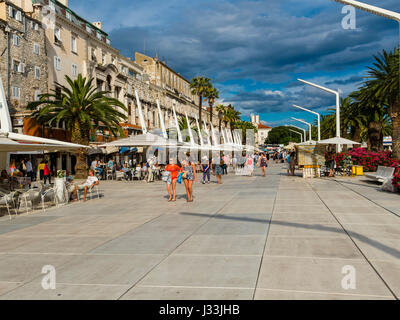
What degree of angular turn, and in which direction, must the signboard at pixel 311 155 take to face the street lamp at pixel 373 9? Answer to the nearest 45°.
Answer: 0° — it already faces it

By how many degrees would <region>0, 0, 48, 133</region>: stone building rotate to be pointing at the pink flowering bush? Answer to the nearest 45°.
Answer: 0° — it already faces it

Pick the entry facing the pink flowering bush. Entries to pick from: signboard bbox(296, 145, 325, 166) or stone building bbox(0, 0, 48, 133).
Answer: the stone building

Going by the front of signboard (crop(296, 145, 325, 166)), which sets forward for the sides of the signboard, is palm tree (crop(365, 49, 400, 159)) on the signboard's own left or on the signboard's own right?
on the signboard's own left

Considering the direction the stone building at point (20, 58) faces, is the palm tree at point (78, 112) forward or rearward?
forward

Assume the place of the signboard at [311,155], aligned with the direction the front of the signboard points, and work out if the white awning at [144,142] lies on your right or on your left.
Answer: on your right

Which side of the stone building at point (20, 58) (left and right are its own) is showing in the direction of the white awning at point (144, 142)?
front

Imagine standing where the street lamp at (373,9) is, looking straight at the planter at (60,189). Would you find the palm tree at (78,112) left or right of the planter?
right

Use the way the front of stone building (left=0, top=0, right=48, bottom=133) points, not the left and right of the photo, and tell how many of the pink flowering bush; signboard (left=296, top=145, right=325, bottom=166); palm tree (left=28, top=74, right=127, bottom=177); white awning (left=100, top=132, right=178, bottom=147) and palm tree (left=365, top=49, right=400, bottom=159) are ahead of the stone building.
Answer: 5

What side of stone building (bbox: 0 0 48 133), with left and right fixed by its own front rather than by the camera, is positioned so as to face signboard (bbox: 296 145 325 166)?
front
